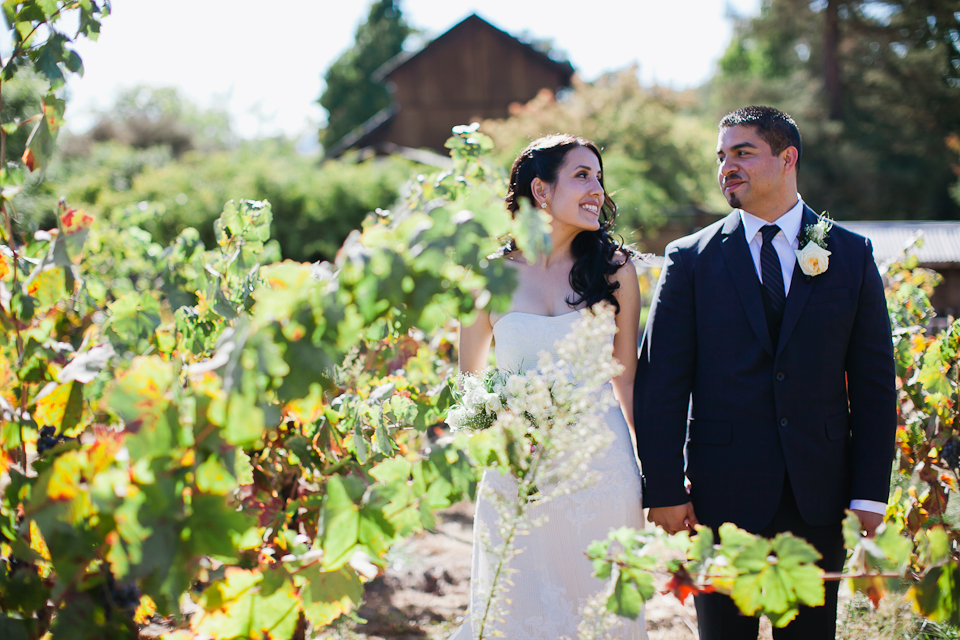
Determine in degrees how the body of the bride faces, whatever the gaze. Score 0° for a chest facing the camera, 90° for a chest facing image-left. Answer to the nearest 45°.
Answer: approximately 0°

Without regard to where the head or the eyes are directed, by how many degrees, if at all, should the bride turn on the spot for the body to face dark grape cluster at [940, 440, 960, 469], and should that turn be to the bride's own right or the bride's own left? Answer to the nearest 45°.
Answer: approximately 90° to the bride's own left

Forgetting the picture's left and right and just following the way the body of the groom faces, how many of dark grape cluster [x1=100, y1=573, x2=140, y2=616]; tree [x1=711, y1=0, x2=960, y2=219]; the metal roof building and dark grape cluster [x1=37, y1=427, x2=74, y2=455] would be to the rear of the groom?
2

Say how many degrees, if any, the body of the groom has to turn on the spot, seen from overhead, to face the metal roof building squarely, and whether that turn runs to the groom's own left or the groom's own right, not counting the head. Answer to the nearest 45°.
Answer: approximately 180°

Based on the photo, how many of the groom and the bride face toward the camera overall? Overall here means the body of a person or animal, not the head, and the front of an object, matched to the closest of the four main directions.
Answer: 2

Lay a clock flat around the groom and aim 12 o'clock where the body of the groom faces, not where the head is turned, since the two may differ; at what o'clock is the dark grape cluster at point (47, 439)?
The dark grape cluster is roughly at 2 o'clock from the groom.

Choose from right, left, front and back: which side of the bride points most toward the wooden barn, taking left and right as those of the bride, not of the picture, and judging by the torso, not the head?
back

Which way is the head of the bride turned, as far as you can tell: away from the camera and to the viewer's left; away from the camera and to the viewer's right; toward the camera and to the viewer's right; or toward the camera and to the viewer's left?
toward the camera and to the viewer's right
